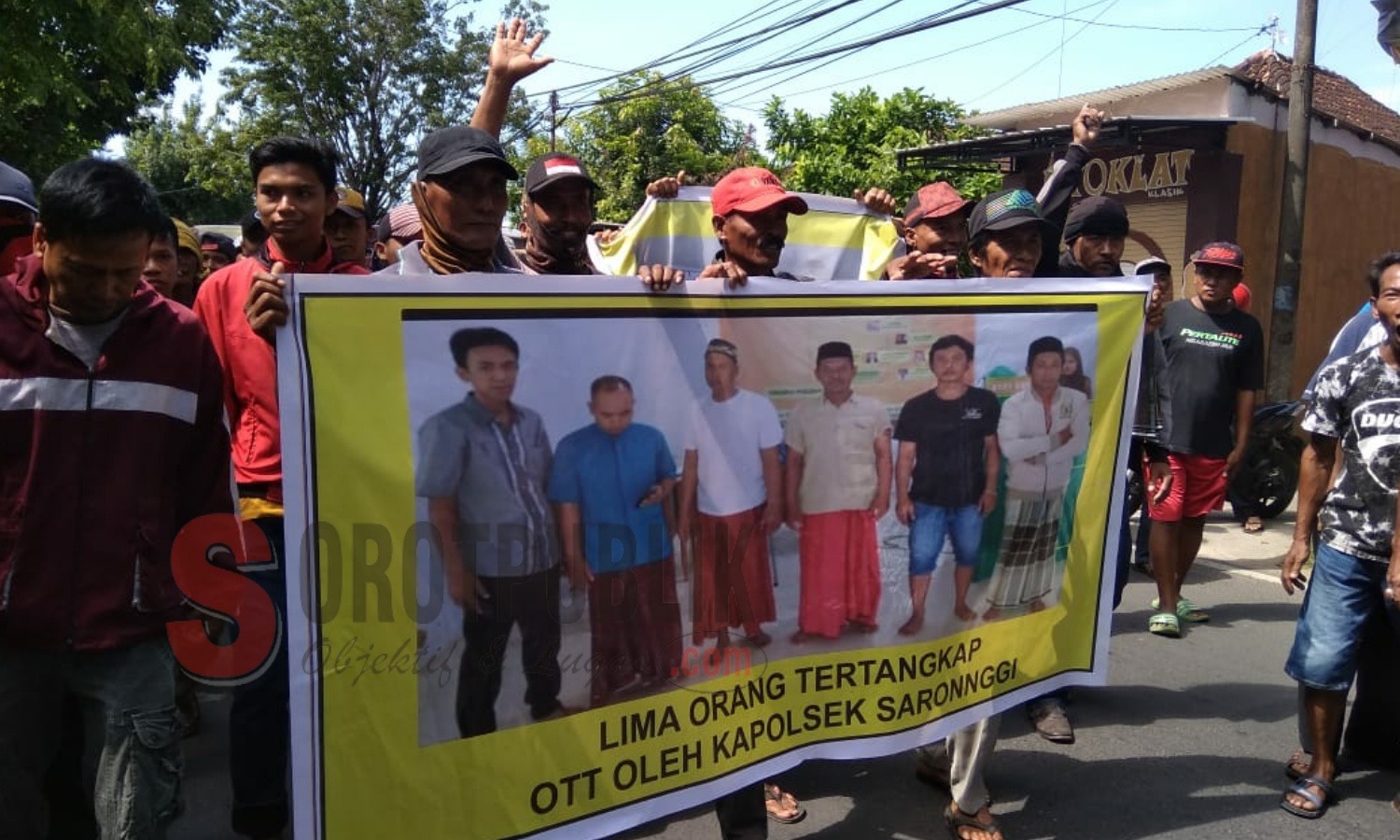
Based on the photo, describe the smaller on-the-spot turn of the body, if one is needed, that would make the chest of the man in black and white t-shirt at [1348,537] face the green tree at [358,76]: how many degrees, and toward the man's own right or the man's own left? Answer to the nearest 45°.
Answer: approximately 135° to the man's own right

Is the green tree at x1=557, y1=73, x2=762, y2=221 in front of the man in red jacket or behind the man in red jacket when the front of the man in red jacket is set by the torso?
behind

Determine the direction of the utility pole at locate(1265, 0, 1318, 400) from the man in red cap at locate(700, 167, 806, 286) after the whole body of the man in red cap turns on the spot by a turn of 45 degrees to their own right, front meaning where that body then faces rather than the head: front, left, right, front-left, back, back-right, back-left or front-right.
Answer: back-left

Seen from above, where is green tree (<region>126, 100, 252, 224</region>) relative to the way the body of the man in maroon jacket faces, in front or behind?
behind
